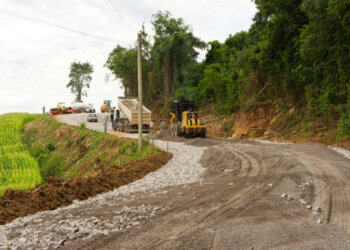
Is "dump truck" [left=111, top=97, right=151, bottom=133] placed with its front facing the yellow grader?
no

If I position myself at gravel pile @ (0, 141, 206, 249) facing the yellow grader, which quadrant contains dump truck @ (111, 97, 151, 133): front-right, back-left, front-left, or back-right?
front-left

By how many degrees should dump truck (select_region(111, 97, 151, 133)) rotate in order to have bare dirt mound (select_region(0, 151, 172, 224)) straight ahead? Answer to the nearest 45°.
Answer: approximately 135° to its left

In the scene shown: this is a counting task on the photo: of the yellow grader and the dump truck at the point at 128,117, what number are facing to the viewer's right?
0

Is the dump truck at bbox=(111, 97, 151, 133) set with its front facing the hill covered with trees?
no

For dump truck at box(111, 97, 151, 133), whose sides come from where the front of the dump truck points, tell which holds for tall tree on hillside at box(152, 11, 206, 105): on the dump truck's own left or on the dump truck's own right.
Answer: on the dump truck's own right

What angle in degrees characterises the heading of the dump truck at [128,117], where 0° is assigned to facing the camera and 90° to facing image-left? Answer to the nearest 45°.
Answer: approximately 135°

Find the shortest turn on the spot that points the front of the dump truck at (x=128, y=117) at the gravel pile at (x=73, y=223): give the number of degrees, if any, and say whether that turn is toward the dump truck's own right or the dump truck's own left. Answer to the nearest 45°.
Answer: approximately 135° to the dump truck's own left

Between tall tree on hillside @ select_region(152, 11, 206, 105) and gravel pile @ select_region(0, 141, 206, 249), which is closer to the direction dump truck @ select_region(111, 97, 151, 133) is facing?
the tall tree on hillside
